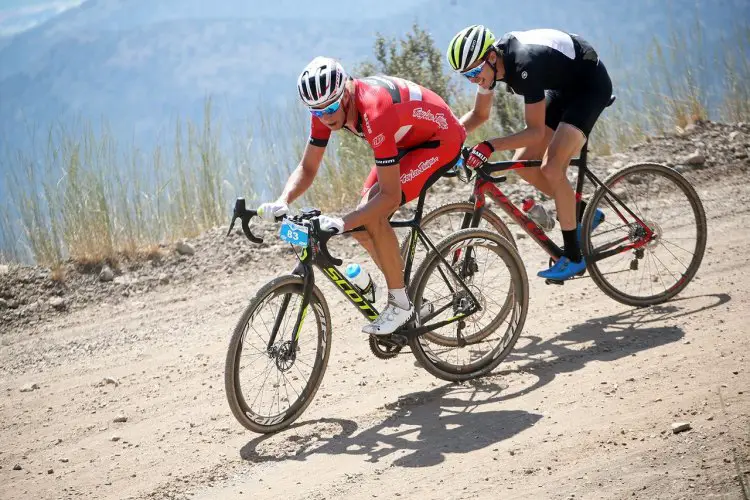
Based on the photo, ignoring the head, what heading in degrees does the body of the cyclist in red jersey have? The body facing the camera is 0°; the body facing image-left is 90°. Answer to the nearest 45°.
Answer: approximately 45°

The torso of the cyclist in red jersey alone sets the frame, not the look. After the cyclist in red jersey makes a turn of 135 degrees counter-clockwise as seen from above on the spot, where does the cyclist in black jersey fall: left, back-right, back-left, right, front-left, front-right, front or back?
front-left

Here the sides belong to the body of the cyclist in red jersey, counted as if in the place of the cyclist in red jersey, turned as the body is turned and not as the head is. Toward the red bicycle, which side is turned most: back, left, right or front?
back

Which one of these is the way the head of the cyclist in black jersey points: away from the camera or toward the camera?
toward the camera

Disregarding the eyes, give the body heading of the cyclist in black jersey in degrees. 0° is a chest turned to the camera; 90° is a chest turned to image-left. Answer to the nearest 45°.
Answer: approximately 45°

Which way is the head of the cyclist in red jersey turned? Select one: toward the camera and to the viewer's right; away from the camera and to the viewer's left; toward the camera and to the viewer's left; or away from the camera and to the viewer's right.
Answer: toward the camera and to the viewer's left
